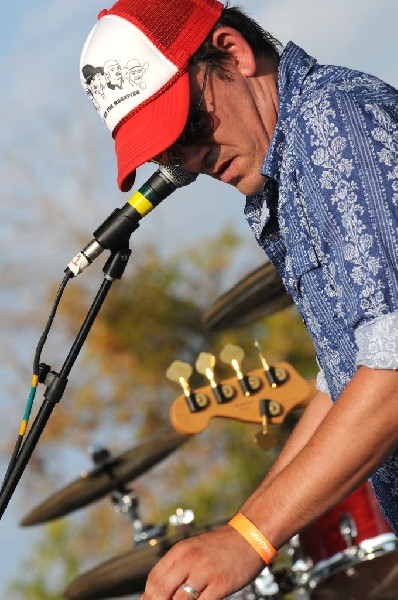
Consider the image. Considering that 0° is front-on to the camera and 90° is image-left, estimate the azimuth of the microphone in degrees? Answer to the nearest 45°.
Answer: approximately 270°

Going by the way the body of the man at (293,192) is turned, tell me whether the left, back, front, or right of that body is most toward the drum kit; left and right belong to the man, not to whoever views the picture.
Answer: right

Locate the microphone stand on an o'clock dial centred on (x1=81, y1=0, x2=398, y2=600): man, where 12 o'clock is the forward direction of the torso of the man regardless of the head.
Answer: The microphone stand is roughly at 1 o'clock from the man.

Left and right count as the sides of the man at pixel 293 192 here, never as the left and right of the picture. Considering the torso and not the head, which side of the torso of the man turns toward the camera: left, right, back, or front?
left

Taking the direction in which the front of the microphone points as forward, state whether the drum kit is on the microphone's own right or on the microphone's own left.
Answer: on the microphone's own left

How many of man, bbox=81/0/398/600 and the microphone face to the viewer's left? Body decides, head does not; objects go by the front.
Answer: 1

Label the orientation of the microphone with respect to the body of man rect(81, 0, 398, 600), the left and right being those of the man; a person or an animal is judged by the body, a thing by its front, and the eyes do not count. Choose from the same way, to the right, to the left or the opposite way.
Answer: the opposite way
